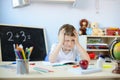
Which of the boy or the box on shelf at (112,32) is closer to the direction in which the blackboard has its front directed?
the boy

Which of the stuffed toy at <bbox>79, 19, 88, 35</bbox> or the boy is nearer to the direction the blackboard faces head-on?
the boy

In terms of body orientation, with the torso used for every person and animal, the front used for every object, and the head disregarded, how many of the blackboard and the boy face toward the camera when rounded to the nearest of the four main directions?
2

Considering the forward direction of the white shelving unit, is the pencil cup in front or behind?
in front

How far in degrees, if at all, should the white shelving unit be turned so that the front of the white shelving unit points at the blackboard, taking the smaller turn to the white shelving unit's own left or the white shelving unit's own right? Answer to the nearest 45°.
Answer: approximately 90° to the white shelving unit's own right

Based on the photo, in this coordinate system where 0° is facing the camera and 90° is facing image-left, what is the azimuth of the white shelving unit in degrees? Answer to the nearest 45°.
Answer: approximately 0°

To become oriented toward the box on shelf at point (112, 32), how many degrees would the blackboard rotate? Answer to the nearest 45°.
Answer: approximately 90° to its left

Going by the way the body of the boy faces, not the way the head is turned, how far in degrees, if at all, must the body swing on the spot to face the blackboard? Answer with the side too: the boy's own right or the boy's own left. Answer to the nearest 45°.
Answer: approximately 135° to the boy's own right
